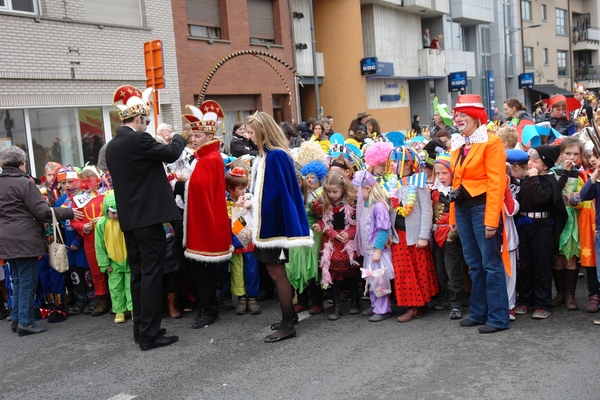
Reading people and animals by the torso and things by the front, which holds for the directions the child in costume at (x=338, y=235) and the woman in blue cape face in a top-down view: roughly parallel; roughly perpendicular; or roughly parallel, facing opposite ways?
roughly perpendicular

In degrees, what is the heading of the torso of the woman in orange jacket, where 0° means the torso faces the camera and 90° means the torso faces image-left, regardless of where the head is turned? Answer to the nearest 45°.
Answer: approximately 45°

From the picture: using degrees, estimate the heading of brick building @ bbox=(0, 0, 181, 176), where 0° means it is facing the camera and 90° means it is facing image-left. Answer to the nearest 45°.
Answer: approximately 0°

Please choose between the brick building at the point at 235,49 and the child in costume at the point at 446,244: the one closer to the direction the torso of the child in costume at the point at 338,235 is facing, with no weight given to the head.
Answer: the child in costume

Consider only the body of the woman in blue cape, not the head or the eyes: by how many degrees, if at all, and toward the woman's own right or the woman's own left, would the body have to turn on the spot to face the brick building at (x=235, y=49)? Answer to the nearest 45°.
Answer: approximately 90° to the woman's own right

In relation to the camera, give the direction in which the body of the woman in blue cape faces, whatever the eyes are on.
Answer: to the viewer's left

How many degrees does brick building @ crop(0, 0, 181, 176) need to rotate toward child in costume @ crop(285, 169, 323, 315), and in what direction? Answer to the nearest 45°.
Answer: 0° — it already faces them

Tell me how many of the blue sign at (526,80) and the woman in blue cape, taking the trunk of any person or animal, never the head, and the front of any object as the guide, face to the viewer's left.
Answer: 1
